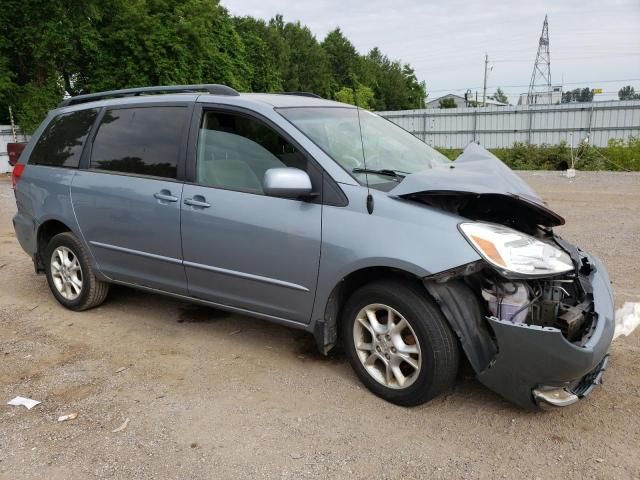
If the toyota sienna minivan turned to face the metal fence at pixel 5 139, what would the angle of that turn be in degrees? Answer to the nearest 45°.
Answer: approximately 180°

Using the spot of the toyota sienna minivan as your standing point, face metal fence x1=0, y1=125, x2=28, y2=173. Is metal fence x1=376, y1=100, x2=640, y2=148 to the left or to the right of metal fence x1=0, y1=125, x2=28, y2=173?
right

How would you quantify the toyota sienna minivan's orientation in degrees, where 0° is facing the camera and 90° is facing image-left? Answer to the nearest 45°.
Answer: approximately 315°

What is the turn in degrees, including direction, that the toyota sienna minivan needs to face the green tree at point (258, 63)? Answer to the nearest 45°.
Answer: approximately 135° to its left

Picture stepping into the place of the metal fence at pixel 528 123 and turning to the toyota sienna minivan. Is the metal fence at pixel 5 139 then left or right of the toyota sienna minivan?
right

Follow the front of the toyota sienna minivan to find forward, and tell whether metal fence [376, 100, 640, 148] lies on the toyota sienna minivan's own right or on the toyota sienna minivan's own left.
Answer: on the toyota sienna minivan's own left
